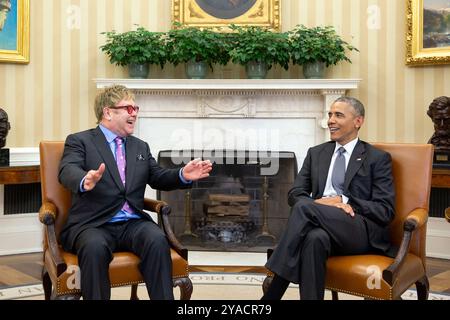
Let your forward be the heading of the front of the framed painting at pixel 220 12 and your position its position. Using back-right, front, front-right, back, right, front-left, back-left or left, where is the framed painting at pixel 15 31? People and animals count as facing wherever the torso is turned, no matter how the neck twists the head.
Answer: right

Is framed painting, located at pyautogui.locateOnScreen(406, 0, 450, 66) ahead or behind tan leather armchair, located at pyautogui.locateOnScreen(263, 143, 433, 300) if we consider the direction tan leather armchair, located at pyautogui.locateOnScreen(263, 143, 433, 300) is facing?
behind

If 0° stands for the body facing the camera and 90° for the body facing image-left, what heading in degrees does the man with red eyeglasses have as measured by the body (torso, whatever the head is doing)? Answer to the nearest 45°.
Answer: approximately 315°

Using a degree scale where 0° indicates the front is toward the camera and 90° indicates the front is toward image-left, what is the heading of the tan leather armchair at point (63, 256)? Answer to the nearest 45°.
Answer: approximately 315°

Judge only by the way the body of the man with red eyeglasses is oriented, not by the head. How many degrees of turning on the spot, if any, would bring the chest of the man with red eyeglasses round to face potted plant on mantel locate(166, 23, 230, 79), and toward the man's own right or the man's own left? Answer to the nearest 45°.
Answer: approximately 135° to the man's own left

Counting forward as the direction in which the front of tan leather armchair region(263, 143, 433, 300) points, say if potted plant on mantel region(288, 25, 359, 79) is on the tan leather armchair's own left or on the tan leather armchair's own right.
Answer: on the tan leather armchair's own right

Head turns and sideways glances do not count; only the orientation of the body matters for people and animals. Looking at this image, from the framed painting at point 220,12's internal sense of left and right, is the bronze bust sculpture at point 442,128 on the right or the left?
on its left

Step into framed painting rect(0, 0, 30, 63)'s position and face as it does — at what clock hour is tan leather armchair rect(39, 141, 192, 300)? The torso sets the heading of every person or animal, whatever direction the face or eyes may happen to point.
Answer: The tan leather armchair is roughly at 12 o'clock from the framed painting.

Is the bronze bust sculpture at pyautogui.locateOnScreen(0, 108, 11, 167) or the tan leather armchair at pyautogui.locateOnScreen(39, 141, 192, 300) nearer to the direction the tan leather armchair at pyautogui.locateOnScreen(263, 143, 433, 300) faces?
the tan leather armchair

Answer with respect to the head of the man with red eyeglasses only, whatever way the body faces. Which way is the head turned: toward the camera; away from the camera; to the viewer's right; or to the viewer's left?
to the viewer's right

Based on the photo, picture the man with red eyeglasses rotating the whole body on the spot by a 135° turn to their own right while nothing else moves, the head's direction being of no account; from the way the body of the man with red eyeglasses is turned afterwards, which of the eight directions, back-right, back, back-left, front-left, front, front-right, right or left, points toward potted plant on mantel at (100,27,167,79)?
right
